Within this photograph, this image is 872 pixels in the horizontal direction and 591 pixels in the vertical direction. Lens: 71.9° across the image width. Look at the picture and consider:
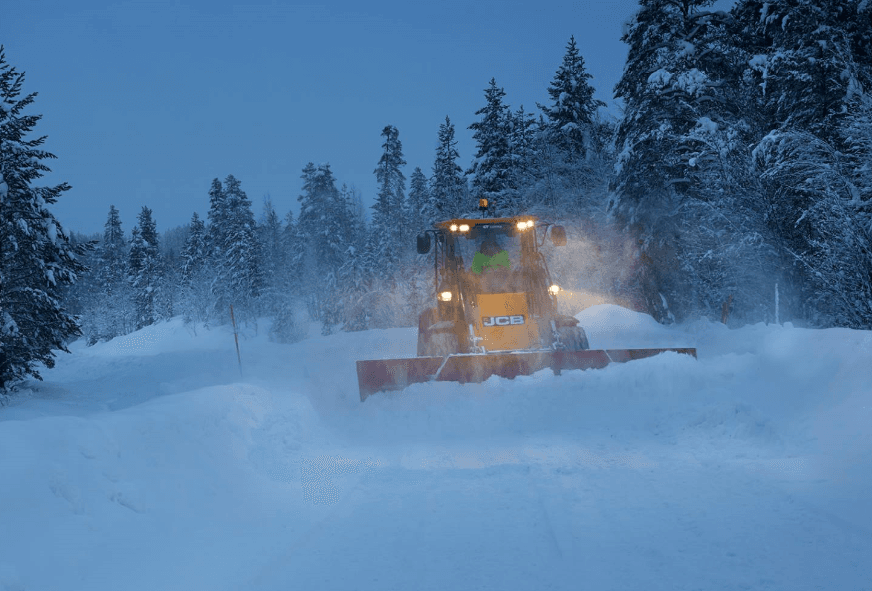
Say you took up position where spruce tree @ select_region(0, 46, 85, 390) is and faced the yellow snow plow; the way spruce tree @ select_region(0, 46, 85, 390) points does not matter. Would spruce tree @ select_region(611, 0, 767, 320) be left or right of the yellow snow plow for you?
left

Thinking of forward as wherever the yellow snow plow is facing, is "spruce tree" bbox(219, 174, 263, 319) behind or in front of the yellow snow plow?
behind

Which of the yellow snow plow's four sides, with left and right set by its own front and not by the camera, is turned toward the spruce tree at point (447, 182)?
back

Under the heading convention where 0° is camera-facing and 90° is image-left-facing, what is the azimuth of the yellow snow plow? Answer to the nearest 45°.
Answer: approximately 0°

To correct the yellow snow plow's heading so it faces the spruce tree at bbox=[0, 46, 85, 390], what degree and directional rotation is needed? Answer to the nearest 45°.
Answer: approximately 90° to its right

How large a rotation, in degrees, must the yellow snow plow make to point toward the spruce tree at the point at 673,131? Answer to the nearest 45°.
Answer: approximately 135° to its left

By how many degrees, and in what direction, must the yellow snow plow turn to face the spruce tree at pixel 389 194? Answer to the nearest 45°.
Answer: approximately 180°

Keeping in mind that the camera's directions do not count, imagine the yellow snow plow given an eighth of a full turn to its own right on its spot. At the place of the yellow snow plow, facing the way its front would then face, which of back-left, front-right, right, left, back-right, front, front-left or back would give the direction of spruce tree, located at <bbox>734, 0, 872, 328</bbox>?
back

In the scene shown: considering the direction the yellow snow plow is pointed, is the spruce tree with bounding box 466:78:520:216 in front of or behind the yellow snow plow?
behind

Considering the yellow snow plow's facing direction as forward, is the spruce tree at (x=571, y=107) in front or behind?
behind

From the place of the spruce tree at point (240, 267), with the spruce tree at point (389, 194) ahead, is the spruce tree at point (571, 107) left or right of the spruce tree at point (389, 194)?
right
